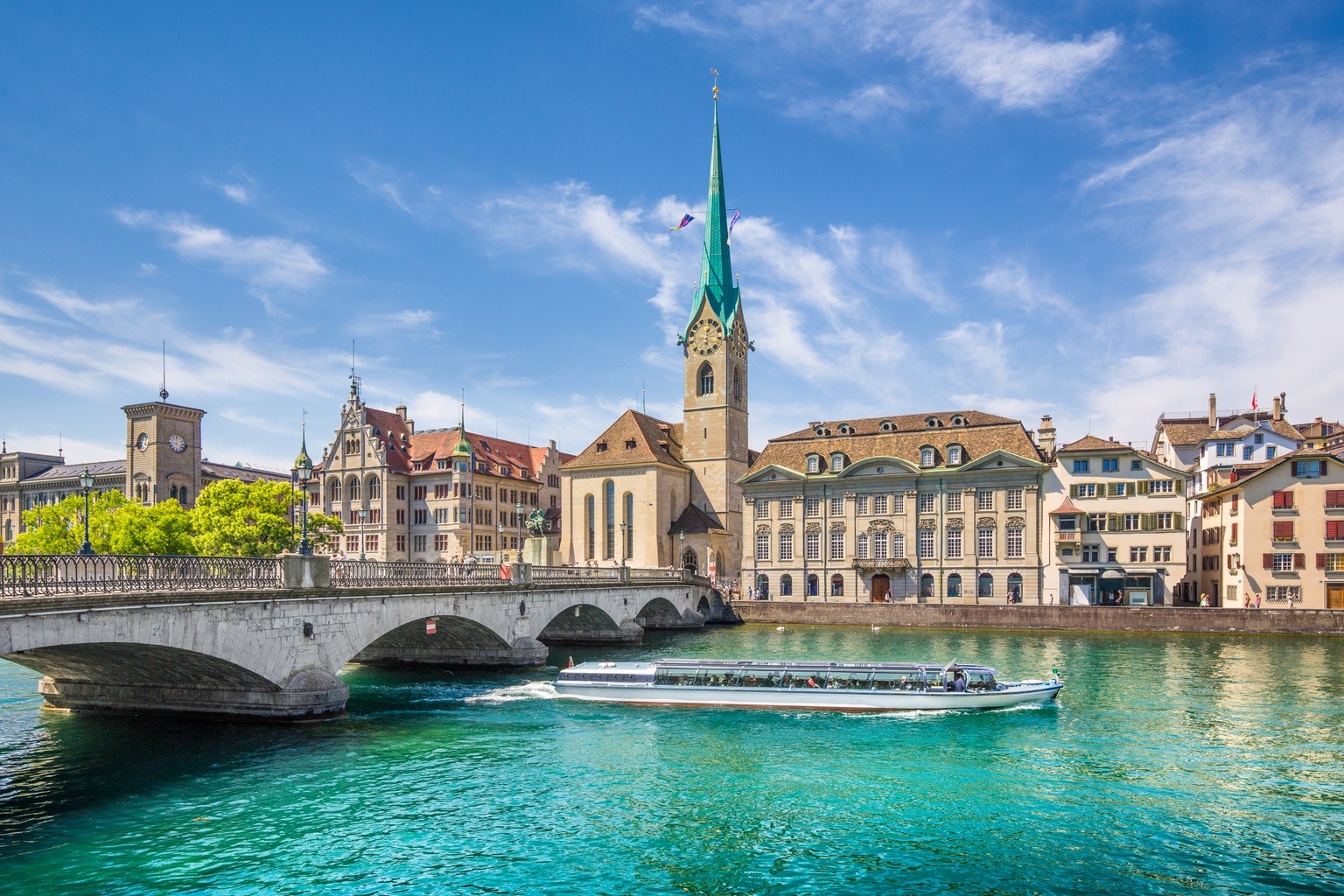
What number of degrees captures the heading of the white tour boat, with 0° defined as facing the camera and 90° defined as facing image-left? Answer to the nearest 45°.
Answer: approximately 270°

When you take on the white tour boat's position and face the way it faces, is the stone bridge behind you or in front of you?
behind
